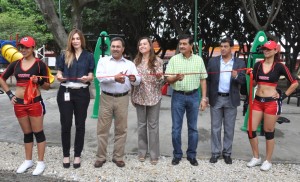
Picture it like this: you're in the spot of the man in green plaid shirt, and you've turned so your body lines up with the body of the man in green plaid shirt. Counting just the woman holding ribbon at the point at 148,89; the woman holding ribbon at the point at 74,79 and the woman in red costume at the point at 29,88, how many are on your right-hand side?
3

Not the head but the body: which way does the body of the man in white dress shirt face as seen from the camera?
toward the camera

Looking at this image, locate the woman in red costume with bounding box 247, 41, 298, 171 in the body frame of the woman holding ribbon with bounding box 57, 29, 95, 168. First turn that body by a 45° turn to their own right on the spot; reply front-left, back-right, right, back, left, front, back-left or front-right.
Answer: back-left

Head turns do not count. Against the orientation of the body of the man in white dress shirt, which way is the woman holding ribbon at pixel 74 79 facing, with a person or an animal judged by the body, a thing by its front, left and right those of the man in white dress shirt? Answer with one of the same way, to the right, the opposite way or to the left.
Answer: the same way

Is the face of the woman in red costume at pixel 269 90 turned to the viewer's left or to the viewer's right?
to the viewer's left

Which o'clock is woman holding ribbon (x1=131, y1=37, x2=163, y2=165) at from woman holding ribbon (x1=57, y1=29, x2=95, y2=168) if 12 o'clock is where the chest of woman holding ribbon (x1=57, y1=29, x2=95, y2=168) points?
woman holding ribbon (x1=131, y1=37, x2=163, y2=165) is roughly at 9 o'clock from woman holding ribbon (x1=57, y1=29, x2=95, y2=168).

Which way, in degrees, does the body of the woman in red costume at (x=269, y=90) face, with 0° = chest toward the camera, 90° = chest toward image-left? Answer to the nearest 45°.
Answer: approximately 45°

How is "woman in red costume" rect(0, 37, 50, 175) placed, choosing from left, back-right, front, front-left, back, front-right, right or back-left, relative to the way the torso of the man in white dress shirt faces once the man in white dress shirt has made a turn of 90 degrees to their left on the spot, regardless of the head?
back

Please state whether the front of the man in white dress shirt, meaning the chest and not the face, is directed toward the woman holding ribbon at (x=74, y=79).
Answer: no

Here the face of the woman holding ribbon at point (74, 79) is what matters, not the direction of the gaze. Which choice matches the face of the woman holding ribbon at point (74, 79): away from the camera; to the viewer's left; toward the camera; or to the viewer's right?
toward the camera

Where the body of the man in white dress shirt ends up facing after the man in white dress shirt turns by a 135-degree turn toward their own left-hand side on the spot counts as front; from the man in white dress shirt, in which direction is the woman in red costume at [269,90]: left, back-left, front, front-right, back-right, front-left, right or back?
front-right

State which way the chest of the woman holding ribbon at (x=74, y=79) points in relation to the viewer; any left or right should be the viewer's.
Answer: facing the viewer

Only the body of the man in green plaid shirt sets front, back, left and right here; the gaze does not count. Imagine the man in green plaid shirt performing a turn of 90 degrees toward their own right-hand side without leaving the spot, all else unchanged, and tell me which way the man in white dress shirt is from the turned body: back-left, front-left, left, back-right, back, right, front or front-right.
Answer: front

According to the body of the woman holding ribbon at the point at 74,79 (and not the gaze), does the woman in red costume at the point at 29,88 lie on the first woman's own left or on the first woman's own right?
on the first woman's own right

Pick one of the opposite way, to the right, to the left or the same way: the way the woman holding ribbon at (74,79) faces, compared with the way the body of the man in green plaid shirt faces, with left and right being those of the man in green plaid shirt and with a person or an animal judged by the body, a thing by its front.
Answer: the same way

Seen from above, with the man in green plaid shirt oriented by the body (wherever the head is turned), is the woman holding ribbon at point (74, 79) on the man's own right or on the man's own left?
on the man's own right
